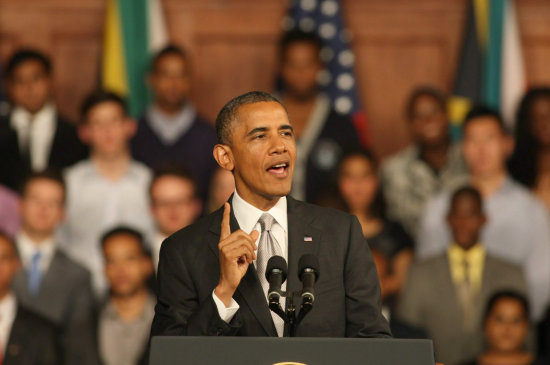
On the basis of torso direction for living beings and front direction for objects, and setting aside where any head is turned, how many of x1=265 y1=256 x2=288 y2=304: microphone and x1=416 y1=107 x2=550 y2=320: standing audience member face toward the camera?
1

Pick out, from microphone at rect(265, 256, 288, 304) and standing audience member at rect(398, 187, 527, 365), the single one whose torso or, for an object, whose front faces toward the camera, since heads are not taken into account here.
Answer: the standing audience member

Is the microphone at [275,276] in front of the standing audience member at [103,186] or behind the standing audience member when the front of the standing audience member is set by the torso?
in front

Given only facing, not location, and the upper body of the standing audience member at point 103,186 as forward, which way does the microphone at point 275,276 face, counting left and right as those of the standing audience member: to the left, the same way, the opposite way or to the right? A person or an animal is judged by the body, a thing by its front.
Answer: the opposite way

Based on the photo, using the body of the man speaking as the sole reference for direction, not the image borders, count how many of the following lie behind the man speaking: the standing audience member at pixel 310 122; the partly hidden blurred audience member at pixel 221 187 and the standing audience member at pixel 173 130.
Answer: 3

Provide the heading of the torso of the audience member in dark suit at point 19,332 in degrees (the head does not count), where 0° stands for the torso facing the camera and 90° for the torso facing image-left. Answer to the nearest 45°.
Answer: approximately 0°

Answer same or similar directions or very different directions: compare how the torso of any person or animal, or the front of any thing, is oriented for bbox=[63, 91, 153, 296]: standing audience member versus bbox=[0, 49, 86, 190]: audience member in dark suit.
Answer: same or similar directions

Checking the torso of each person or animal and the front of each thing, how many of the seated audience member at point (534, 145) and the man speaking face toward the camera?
2

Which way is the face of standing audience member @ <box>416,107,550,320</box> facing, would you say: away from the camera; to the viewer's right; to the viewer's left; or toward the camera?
toward the camera

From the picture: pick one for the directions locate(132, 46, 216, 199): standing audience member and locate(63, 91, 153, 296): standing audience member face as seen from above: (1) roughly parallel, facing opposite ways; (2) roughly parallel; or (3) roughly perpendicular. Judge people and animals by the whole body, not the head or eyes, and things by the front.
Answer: roughly parallel

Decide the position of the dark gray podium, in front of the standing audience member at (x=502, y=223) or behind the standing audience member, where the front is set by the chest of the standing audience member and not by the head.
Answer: in front

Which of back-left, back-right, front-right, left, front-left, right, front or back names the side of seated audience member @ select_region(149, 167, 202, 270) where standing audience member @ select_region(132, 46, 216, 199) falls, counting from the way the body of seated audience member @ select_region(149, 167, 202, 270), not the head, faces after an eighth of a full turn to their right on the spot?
back-right

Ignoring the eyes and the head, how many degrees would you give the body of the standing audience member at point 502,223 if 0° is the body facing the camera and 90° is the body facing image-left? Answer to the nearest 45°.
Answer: approximately 0°

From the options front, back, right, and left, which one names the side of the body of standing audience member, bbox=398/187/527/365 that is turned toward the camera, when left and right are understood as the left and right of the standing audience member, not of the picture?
front

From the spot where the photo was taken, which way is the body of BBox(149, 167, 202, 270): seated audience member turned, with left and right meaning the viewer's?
facing the viewer

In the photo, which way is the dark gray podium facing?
toward the camera

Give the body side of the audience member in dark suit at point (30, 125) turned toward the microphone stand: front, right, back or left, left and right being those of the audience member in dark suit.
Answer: front

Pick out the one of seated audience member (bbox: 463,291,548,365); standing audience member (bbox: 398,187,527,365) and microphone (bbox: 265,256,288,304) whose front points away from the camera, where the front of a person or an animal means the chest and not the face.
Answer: the microphone

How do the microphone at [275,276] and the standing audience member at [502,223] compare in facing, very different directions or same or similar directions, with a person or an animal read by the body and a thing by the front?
very different directions
